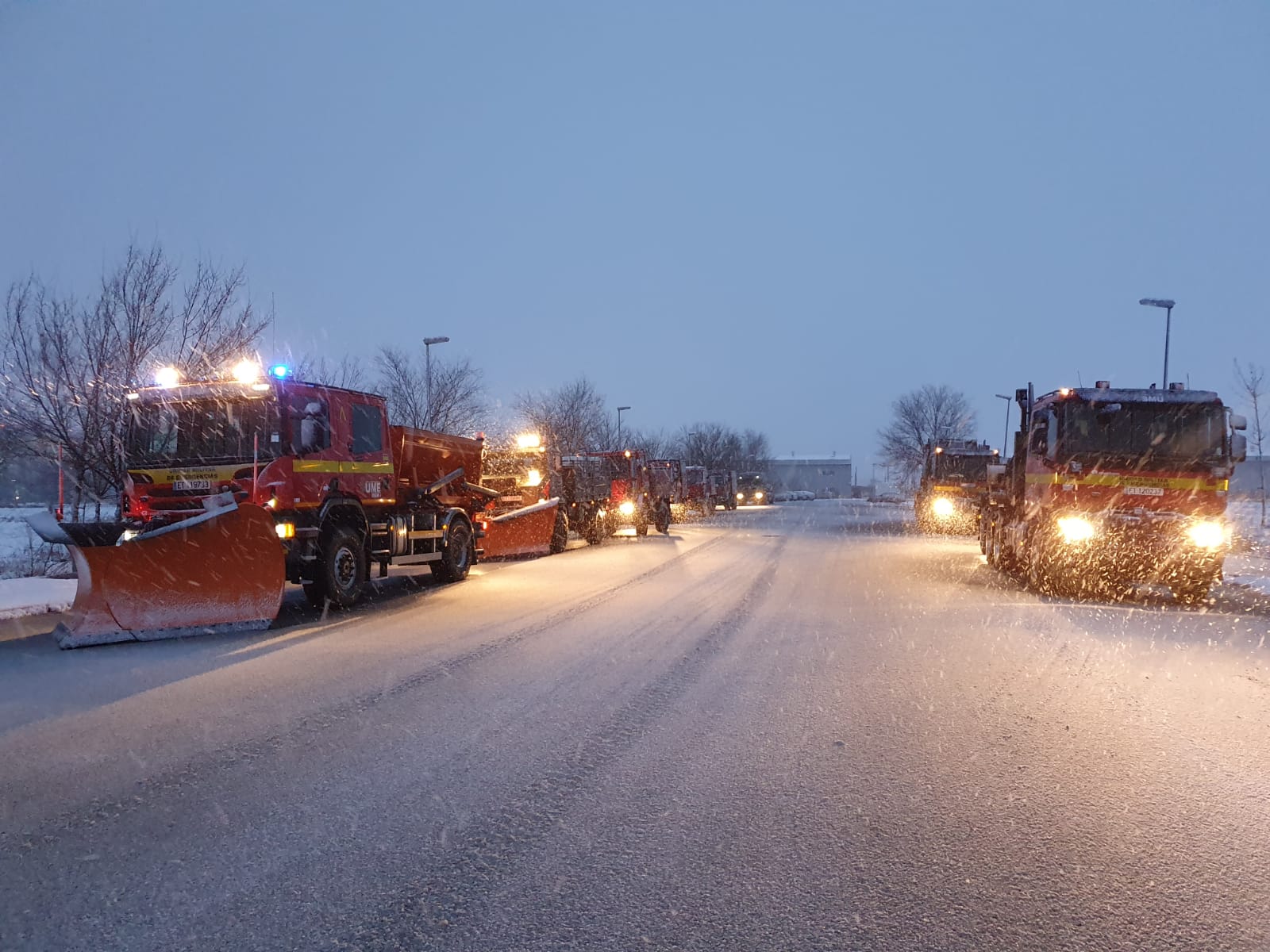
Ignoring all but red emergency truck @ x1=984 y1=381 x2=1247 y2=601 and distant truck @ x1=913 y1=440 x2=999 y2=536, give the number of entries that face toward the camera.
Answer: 2

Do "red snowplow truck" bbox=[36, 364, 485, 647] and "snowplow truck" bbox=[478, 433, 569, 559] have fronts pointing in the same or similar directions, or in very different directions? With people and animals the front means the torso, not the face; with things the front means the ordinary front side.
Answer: same or similar directions

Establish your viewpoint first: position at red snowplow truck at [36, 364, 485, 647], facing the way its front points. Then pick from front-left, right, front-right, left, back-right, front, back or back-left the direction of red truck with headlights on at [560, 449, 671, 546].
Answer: back

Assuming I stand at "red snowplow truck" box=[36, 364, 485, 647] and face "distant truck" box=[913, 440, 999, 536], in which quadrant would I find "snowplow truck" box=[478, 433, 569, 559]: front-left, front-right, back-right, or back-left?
front-left

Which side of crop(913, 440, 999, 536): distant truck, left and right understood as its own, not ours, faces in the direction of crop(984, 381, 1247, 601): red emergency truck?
front

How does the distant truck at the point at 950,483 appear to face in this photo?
toward the camera

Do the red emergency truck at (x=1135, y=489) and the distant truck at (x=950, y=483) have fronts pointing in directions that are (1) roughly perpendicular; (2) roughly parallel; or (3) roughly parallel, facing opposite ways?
roughly parallel

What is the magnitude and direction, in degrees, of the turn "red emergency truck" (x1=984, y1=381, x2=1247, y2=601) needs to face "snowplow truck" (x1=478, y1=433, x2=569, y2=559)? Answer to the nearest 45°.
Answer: approximately 90° to its right

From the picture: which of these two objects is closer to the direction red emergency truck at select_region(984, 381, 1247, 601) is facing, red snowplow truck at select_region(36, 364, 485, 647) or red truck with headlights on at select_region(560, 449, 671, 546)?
the red snowplow truck

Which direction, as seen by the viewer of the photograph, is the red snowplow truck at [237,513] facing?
facing the viewer and to the left of the viewer

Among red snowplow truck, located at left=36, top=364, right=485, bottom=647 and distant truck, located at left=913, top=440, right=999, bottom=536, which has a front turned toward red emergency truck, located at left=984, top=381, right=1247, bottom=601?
the distant truck

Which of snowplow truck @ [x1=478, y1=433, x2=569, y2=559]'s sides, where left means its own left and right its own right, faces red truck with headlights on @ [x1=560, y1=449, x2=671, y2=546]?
back

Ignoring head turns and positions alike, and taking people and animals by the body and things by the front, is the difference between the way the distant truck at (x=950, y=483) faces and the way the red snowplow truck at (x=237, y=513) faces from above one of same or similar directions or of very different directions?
same or similar directions

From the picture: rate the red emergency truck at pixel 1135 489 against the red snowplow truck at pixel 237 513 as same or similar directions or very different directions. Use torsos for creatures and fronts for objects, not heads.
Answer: same or similar directions

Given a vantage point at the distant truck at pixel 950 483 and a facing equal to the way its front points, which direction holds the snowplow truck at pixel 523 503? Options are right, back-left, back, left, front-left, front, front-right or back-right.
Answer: front-right

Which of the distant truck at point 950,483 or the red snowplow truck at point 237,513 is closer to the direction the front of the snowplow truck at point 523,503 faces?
the red snowplow truck

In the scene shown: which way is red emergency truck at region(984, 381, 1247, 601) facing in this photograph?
toward the camera
